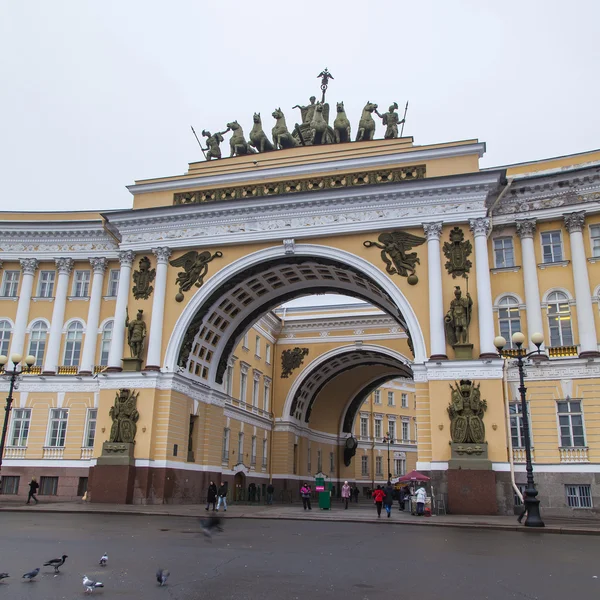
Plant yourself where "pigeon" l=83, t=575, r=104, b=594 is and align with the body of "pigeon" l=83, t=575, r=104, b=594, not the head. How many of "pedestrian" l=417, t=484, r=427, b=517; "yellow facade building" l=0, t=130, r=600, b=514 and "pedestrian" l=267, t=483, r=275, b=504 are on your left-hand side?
0

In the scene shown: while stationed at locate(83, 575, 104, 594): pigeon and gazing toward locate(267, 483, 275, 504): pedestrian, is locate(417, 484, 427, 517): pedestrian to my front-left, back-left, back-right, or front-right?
front-right

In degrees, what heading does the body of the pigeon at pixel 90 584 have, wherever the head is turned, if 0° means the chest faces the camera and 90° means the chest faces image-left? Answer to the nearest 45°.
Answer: approximately 90°

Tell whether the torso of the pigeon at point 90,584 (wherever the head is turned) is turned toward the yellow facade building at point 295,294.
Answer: no

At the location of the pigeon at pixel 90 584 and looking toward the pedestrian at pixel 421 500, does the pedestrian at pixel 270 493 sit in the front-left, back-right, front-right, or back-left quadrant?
front-left

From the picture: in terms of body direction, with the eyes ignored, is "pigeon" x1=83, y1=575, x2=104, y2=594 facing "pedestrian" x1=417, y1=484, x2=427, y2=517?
no
